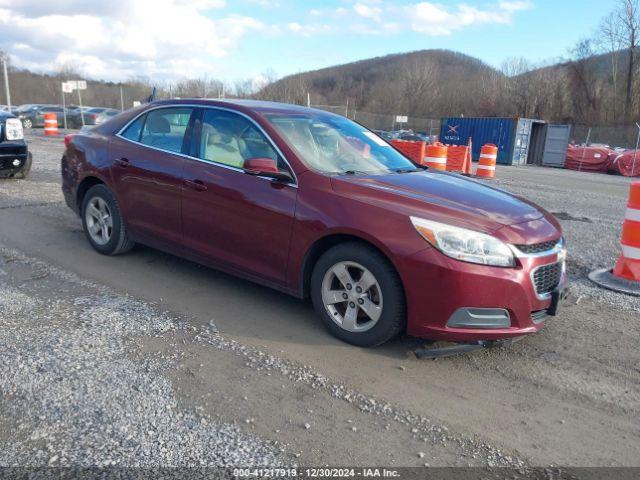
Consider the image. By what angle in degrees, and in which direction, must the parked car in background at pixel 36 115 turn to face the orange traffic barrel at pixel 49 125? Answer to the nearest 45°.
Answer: approximately 45° to its left

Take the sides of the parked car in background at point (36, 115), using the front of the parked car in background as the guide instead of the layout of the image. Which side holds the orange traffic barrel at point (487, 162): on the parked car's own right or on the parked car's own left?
on the parked car's own left

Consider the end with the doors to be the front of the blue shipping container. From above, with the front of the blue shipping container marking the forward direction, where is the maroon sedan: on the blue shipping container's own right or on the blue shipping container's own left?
on the blue shipping container's own right

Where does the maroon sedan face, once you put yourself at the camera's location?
facing the viewer and to the right of the viewer

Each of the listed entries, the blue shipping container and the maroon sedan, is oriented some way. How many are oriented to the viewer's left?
0

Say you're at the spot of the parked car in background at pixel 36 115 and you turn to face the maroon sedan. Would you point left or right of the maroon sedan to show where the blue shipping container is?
left

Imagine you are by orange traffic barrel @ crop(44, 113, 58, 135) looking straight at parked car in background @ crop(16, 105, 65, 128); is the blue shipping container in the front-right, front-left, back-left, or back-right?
back-right

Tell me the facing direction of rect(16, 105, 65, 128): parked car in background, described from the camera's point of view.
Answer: facing the viewer and to the left of the viewer

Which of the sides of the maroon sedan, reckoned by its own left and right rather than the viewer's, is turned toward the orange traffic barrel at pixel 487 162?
left

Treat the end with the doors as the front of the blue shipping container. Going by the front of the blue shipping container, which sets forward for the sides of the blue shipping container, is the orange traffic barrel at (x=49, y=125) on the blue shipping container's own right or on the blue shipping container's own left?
on the blue shipping container's own right

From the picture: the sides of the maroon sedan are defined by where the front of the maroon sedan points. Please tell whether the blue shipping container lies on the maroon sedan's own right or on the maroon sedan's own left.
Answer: on the maroon sedan's own left
